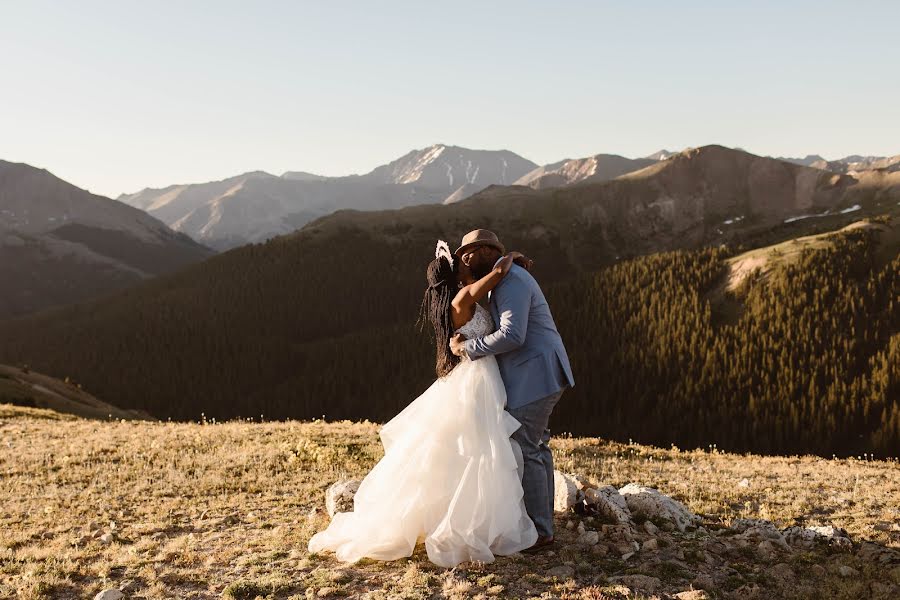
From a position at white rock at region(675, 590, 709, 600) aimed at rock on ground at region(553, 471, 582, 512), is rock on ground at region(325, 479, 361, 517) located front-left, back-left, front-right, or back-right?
front-left

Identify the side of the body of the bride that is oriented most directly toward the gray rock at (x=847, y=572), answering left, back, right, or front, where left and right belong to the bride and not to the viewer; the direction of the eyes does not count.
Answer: front

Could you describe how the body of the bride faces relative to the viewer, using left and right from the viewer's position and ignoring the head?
facing to the right of the viewer

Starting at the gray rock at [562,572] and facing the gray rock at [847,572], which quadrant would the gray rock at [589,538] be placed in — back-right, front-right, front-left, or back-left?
front-left

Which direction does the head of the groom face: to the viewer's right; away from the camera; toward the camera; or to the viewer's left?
to the viewer's left

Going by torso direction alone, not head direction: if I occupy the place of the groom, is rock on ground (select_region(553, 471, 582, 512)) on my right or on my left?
on my right

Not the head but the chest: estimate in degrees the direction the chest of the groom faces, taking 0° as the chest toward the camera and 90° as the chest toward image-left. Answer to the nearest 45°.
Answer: approximately 90°

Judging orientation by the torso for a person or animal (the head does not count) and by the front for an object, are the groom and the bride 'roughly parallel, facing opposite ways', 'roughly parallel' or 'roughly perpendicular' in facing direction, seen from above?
roughly parallel, facing opposite ways

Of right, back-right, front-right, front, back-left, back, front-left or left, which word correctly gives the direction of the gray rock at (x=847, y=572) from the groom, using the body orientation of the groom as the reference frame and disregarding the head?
back

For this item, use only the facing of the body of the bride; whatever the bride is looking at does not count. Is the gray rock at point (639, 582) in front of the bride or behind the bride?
in front
